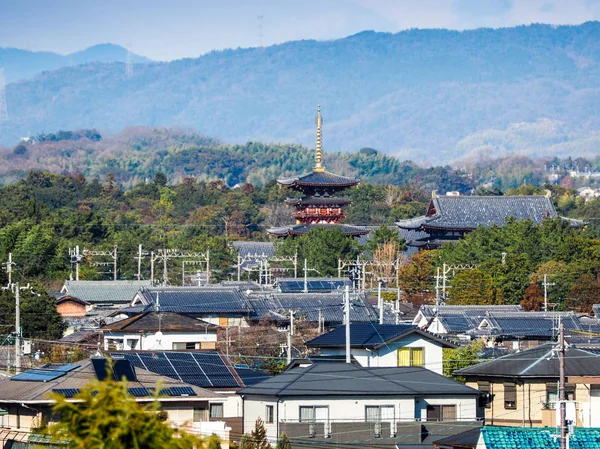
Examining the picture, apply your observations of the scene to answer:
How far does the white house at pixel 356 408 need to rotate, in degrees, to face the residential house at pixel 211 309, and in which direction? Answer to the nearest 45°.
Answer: approximately 180°

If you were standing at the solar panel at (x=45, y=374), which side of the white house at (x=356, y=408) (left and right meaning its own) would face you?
right

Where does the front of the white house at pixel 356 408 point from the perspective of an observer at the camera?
facing the viewer

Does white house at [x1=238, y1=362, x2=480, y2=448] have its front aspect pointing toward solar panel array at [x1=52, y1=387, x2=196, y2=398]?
no

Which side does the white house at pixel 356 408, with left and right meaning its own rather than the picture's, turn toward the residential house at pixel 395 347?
back

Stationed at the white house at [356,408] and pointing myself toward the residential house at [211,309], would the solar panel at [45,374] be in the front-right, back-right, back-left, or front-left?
front-left

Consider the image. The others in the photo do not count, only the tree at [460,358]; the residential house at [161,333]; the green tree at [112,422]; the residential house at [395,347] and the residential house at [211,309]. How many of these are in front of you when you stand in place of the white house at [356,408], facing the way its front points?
1

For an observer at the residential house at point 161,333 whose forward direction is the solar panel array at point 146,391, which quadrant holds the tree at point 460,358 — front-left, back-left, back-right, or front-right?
front-left

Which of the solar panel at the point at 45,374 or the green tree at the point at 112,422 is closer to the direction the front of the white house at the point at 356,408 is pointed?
the green tree

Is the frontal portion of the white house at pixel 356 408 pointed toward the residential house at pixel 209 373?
no

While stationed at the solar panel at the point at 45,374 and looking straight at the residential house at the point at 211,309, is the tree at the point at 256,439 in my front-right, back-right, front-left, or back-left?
back-right

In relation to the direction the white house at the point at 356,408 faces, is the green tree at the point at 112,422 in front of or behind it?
in front

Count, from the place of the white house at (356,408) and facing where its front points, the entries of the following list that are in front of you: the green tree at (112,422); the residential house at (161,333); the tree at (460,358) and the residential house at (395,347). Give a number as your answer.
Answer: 1

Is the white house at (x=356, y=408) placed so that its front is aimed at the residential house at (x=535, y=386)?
no

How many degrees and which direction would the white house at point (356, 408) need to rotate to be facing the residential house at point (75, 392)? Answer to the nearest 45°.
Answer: approximately 90° to its right

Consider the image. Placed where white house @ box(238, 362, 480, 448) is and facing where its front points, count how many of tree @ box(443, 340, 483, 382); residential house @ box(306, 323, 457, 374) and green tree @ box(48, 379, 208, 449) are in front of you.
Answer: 1
